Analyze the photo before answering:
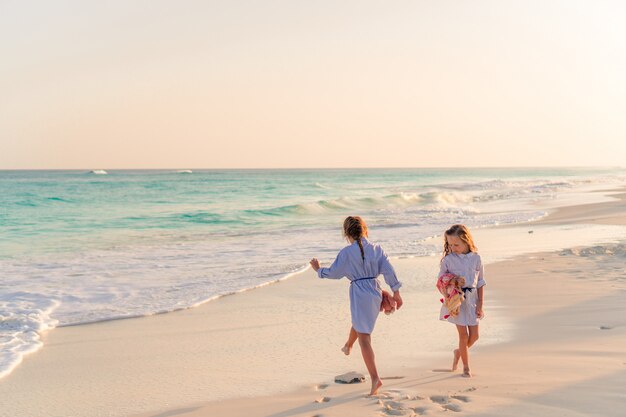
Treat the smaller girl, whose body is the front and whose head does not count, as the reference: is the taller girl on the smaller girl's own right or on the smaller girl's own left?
on the smaller girl's own right

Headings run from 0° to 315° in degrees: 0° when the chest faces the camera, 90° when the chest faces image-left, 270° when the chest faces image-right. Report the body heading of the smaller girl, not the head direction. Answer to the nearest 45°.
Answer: approximately 0°
